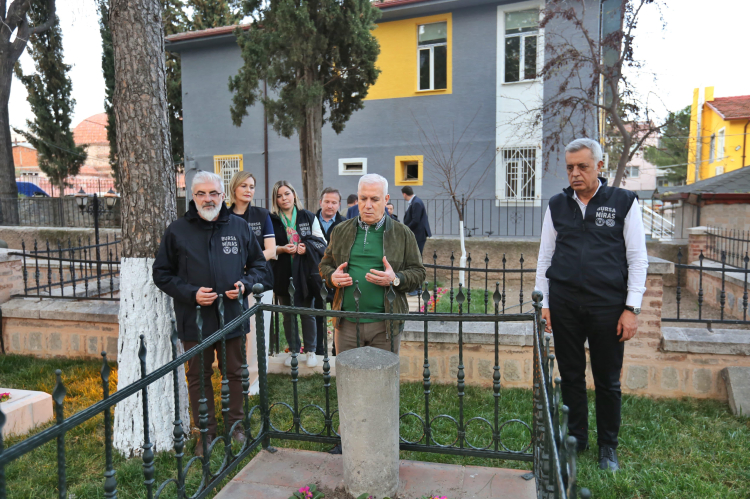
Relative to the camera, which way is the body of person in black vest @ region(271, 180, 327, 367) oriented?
toward the camera

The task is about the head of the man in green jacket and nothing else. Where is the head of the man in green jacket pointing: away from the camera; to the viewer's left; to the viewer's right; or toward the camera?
toward the camera

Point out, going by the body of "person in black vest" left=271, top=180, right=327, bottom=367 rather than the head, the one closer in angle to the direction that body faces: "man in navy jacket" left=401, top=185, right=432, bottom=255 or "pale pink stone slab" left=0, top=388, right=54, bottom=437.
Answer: the pale pink stone slab

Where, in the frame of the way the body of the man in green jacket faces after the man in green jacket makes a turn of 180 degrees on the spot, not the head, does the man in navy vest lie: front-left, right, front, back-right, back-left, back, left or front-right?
right

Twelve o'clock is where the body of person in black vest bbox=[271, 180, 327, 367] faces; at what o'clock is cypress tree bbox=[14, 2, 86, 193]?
The cypress tree is roughly at 5 o'clock from the person in black vest.

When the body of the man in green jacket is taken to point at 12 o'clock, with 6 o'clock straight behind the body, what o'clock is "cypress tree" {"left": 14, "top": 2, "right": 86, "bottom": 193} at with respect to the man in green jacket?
The cypress tree is roughly at 5 o'clock from the man in green jacket.

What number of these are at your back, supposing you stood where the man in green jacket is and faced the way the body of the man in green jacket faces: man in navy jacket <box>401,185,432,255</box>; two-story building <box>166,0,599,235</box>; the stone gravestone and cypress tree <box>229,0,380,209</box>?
3

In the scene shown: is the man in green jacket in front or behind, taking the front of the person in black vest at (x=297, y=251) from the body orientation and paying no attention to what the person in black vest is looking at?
in front

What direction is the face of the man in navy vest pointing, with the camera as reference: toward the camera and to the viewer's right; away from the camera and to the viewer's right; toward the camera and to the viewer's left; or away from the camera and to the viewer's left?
toward the camera and to the viewer's left

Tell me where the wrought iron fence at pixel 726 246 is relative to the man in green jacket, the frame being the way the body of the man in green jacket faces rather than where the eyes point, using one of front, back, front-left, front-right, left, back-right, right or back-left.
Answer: back-left

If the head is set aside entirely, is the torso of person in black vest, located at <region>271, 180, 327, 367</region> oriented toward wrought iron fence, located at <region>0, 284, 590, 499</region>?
yes

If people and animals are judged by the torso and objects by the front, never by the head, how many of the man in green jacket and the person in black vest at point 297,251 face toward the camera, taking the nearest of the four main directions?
2

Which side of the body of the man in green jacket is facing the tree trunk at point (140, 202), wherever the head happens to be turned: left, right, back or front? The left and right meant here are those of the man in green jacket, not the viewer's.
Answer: right

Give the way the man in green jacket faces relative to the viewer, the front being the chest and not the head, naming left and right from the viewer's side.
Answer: facing the viewer
